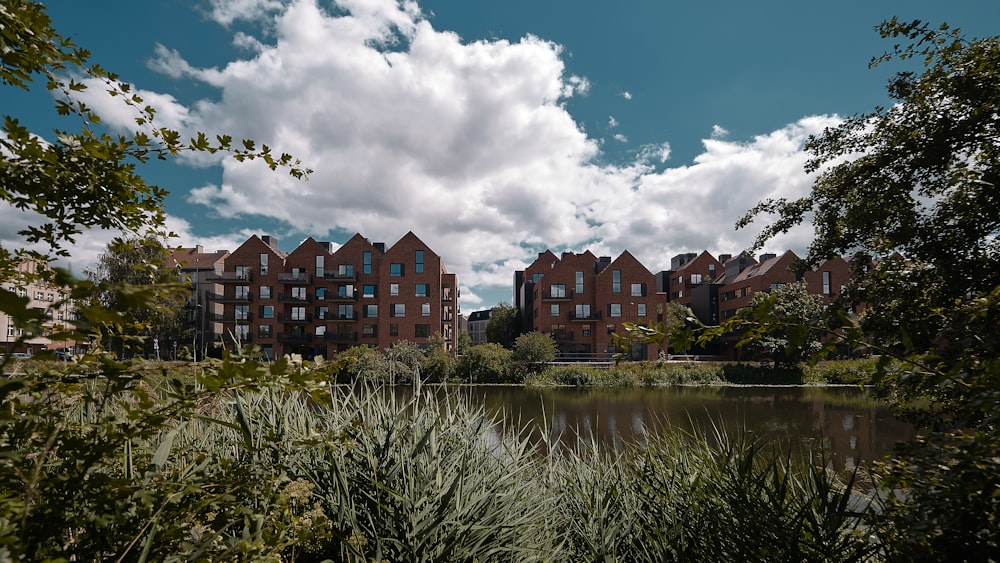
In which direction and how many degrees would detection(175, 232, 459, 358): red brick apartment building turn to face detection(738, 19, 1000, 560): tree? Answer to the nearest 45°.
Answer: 0° — it already faces it

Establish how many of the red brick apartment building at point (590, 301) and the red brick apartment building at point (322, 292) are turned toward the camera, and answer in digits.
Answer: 2

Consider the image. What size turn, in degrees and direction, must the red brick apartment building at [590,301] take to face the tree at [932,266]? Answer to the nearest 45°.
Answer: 0° — it already faces it

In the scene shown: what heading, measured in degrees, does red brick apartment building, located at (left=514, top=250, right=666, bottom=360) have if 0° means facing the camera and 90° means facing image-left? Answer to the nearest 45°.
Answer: approximately 0°

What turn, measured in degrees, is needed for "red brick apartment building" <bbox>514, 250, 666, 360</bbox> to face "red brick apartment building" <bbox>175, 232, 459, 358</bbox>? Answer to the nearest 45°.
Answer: approximately 90° to its right

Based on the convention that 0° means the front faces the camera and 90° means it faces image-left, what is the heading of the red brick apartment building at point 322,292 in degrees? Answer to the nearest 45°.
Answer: approximately 0°
